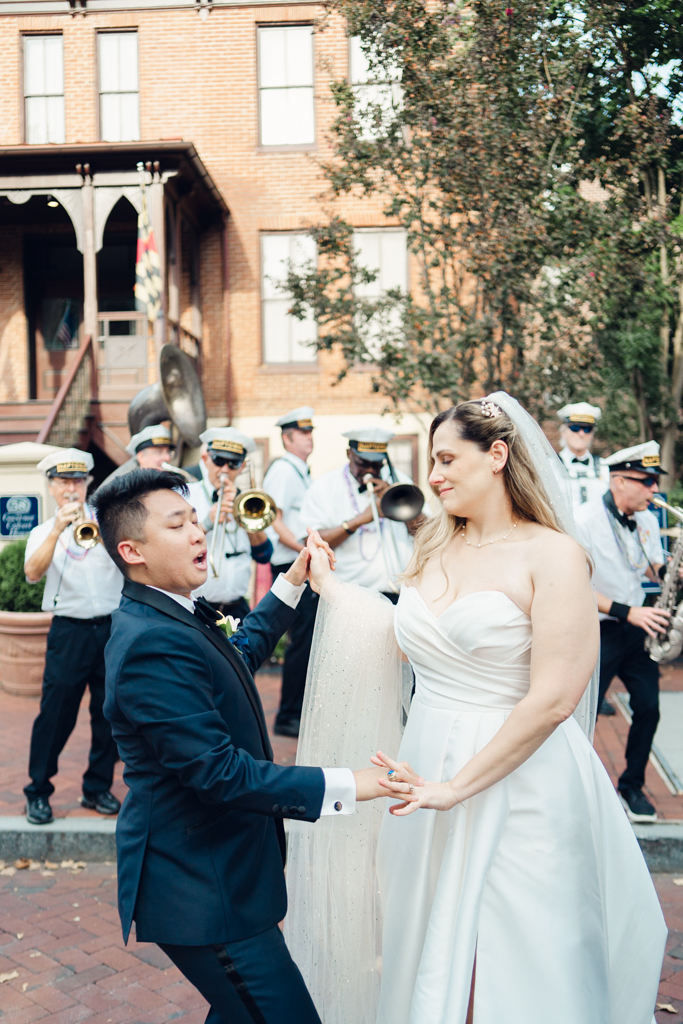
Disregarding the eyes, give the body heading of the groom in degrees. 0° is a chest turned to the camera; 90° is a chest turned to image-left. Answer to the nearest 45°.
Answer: approximately 270°

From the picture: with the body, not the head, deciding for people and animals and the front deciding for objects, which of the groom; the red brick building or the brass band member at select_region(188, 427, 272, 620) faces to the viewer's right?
the groom

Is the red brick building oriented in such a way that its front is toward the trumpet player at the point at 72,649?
yes

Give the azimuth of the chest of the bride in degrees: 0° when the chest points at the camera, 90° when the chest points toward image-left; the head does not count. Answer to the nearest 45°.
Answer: approximately 45°

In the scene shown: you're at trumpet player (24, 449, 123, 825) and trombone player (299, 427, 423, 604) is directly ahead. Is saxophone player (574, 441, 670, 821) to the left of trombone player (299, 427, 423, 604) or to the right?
right

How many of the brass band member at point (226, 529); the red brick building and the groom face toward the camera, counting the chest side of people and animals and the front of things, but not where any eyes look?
2

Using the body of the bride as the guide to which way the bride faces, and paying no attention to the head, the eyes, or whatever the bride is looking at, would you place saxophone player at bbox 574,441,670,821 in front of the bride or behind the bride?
behind

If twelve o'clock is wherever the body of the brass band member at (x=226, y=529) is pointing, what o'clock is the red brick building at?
The red brick building is roughly at 6 o'clock from the brass band member.
